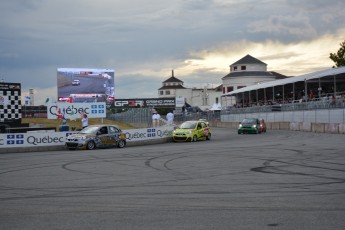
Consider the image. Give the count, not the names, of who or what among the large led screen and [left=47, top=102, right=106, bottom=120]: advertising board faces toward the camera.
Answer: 2

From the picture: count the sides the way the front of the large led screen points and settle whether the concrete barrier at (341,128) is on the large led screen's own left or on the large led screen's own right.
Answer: on the large led screen's own left

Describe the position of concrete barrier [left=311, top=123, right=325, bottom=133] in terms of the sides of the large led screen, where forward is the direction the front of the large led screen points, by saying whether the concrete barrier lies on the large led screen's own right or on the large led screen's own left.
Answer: on the large led screen's own left

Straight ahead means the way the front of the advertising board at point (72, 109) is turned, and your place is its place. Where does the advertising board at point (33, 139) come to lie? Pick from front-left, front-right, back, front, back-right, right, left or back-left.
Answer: front

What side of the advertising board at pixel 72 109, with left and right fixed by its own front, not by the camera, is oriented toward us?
front

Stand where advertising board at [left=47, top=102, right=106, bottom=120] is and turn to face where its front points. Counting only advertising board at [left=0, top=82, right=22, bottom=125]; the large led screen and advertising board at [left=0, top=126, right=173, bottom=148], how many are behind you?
1

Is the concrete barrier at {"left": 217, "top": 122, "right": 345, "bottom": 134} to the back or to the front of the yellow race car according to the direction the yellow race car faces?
to the back

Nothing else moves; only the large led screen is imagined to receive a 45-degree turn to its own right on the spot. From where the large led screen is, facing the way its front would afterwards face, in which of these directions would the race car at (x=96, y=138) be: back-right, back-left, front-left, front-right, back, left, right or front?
front-left

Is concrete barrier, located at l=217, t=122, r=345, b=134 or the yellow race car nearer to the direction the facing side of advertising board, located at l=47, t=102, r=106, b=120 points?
the yellow race car

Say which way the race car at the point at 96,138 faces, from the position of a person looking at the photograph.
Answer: facing the viewer and to the left of the viewer

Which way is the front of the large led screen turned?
toward the camera

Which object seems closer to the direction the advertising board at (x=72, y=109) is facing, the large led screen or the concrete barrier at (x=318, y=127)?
the concrete barrier

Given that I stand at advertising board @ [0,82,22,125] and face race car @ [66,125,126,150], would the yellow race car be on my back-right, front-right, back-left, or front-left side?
front-left

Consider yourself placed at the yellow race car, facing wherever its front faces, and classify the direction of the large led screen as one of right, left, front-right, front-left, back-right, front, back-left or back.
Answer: right
